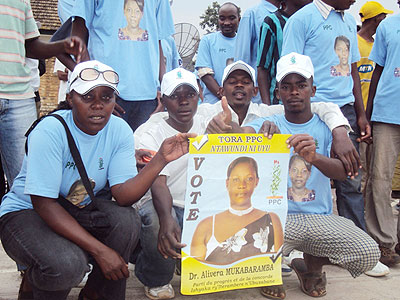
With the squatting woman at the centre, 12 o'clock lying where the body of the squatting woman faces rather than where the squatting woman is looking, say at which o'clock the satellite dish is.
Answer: The satellite dish is roughly at 8 o'clock from the squatting woman.

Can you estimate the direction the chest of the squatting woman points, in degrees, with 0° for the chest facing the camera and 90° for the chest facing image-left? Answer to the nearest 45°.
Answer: approximately 315°
